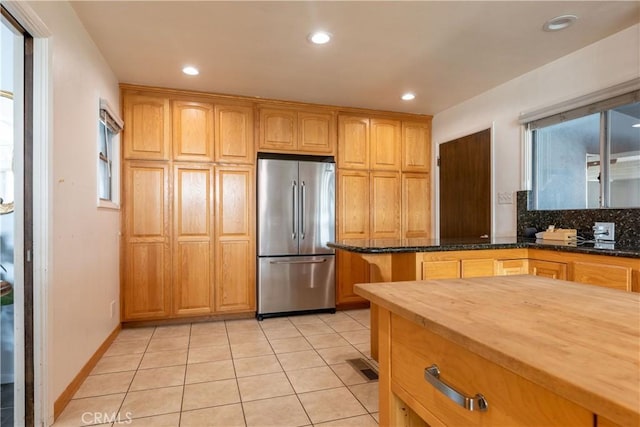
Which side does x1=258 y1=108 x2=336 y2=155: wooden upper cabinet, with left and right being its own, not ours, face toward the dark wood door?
left

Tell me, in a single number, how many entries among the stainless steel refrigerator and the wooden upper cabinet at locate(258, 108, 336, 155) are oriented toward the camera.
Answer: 2

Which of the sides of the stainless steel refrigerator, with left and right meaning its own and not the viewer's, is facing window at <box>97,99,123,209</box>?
right

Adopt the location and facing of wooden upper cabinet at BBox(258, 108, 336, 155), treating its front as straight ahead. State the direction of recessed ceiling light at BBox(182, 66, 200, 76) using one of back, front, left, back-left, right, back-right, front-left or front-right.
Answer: front-right

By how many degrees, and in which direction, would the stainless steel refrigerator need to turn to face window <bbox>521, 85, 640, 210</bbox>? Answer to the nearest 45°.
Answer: approximately 45° to its left

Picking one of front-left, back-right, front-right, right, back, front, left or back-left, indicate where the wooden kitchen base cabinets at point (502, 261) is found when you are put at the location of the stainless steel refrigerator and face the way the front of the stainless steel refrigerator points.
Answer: front-left

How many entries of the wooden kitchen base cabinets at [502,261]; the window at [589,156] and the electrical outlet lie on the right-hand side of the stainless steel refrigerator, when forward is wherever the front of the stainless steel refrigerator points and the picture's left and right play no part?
0

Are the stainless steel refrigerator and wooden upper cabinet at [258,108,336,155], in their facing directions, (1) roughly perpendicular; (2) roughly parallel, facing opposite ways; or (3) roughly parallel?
roughly parallel

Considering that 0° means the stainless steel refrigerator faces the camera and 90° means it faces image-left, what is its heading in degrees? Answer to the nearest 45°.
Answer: approximately 0°

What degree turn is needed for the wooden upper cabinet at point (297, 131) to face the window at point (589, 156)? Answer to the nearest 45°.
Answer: approximately 45° to its left

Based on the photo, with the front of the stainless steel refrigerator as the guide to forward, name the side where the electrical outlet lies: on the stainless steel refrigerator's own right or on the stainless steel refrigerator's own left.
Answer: on the stainless steel refrigerator's own left

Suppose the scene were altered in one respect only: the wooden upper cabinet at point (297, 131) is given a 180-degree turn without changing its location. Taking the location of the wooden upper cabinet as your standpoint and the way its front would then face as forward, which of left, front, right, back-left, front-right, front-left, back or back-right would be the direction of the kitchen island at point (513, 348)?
back
